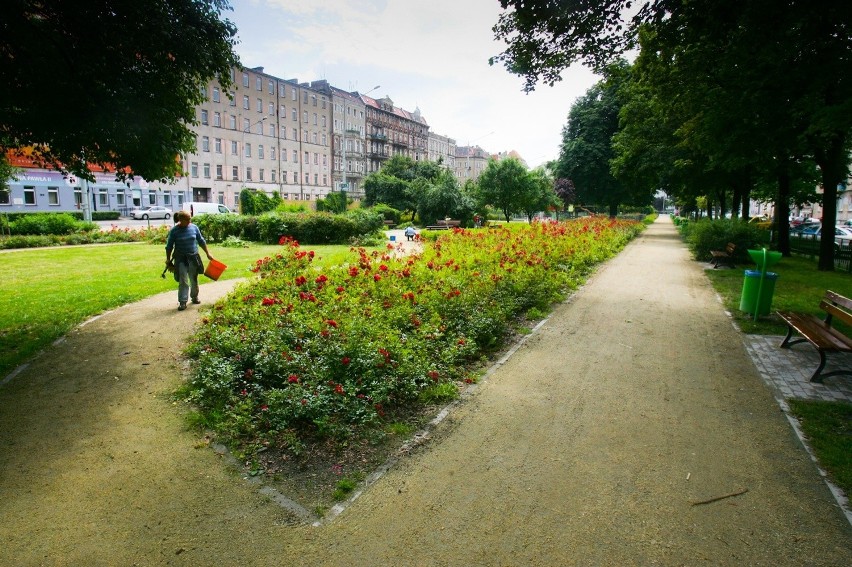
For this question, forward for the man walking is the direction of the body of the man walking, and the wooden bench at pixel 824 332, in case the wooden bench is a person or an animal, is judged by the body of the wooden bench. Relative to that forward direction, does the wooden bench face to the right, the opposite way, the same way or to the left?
to the right

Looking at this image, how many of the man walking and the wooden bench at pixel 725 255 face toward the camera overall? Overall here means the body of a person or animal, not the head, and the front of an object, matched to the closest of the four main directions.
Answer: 1

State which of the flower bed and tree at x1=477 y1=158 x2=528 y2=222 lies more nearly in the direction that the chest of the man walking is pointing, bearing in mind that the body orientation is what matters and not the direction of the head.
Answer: the flower bed

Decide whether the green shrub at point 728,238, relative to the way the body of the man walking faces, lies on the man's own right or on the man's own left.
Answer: on the man's own left

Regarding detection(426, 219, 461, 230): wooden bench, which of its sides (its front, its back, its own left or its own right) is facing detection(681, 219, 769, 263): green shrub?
left

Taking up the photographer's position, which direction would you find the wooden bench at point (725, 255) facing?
facing to the left of the viewer
